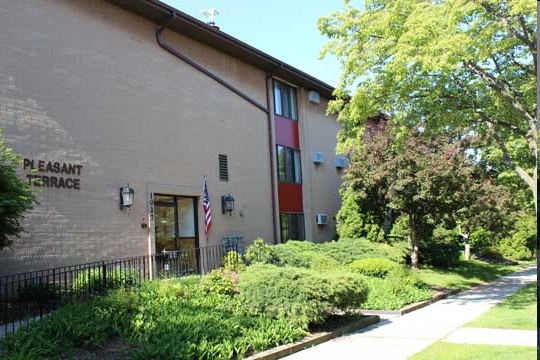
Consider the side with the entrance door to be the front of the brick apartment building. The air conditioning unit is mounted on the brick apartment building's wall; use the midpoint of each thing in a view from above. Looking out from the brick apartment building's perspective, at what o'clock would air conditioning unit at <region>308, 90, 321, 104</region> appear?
The air conditioning unit is roughly at 9 o'clock from the brick apartment building.

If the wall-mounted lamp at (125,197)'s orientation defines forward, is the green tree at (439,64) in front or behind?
in front

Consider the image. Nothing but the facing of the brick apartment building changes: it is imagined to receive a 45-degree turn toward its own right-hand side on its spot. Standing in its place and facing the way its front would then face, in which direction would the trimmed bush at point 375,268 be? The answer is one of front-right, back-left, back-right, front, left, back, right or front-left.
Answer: left

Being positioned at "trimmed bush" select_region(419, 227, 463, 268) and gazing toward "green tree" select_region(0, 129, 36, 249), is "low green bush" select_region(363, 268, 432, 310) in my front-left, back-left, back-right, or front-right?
front-left

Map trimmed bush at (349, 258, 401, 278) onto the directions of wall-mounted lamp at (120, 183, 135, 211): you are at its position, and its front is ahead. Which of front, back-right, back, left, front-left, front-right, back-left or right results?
front-left

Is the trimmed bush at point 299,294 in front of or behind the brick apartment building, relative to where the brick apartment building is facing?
in front

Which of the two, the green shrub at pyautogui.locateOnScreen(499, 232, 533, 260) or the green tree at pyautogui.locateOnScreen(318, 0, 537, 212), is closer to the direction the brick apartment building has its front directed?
the green tree

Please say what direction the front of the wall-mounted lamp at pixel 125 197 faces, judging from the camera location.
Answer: facing the viewer and to the right of the viewer

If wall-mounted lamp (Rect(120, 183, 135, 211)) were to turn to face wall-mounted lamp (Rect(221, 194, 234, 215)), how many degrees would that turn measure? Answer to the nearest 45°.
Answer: approximately 90° to its left

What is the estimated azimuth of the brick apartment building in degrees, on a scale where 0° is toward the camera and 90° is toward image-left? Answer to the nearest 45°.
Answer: approximately 315°

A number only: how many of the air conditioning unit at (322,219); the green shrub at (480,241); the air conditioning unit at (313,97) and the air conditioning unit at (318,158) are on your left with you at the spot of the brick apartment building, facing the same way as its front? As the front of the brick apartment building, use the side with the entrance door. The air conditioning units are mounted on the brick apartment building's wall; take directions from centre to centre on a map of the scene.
4

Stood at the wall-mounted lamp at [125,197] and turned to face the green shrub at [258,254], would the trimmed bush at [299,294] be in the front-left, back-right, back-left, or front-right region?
front-right

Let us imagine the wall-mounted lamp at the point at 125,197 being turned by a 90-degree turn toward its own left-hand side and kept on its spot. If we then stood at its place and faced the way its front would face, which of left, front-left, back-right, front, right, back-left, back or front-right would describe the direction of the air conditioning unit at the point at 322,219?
front

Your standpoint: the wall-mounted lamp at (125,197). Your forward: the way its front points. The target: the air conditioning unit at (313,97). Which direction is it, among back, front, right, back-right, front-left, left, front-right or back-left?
left

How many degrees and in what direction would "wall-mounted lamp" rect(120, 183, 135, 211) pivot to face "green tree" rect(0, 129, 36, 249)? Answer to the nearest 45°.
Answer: approximately 90° to its right

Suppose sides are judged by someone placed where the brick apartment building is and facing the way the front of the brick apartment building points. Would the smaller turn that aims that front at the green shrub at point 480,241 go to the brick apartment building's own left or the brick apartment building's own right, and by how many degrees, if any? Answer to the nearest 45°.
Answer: approximately 90° to the brick apartment building's own left
